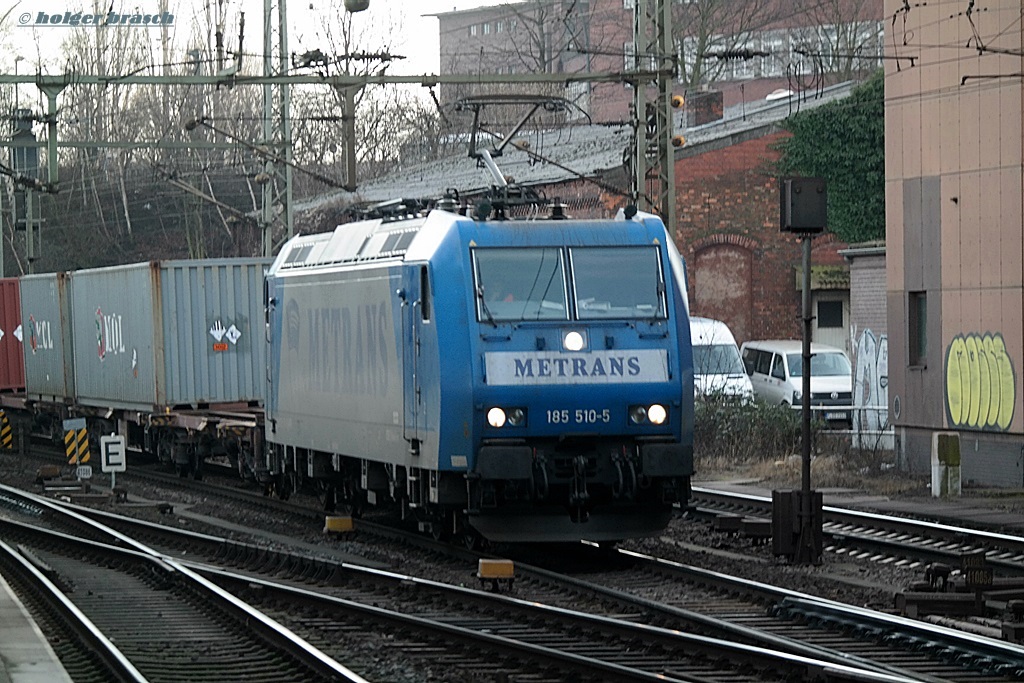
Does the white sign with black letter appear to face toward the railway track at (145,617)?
yes

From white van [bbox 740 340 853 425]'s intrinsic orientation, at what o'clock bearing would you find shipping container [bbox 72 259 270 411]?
The shipping container is roughly at 3 o'clock from the white van.

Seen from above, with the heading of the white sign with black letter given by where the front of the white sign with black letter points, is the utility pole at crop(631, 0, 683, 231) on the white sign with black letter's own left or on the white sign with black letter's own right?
on the white sign with black letter's own left

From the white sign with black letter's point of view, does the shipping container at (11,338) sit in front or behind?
behind

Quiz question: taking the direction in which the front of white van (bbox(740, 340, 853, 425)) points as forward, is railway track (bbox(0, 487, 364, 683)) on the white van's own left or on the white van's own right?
on the white van's own right

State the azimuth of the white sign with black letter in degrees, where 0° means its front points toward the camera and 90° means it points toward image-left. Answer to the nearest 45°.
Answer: approximately 0°

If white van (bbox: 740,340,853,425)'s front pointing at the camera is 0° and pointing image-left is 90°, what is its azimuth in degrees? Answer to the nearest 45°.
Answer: approximately 315°
